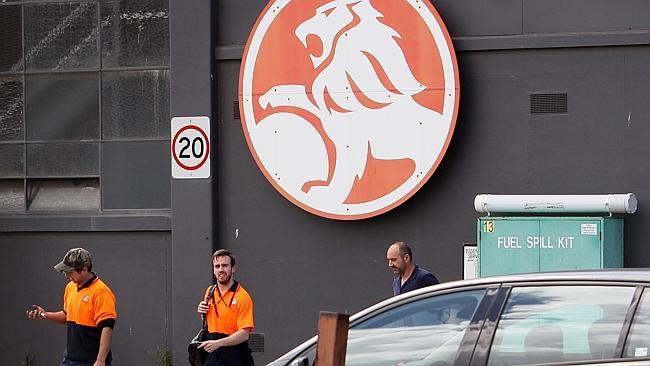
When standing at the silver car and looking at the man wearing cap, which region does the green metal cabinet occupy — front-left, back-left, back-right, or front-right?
front-right

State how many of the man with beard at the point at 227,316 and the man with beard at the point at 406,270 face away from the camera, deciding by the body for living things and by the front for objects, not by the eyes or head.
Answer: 0

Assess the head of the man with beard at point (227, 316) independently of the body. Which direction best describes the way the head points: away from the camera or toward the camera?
toward the camera

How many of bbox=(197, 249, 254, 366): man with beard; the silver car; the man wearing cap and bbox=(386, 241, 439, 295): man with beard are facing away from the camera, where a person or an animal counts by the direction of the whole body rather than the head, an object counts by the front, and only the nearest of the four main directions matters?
0

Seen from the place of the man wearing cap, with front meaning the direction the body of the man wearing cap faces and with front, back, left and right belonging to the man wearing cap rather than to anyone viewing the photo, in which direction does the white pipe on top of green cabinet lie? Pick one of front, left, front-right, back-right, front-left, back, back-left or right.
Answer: back-left

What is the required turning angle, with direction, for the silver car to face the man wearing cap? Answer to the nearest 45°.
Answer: approximately 45° to its right

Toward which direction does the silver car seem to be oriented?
to the viewer's left

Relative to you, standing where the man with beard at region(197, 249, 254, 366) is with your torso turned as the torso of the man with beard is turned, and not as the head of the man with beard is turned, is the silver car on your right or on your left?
on your left

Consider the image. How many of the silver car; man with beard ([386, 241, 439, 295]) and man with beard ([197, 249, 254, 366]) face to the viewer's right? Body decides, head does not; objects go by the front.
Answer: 0

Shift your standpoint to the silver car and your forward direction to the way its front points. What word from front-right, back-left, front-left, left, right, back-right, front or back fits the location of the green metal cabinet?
right

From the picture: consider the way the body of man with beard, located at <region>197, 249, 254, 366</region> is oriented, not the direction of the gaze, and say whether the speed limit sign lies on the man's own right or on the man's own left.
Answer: on the man's own right

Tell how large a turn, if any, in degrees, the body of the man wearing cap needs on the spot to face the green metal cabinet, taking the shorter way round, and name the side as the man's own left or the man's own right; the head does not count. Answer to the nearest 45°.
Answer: approximately 135° to the man's own left

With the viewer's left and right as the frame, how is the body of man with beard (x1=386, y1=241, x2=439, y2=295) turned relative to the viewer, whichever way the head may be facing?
facing the viewer and to the left of the viewer

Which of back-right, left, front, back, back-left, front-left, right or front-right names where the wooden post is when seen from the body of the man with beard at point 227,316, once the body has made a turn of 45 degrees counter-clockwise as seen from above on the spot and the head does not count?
front

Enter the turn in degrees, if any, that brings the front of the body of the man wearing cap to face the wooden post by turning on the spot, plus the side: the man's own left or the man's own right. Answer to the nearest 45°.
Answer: approximately 45° to the man's own left
